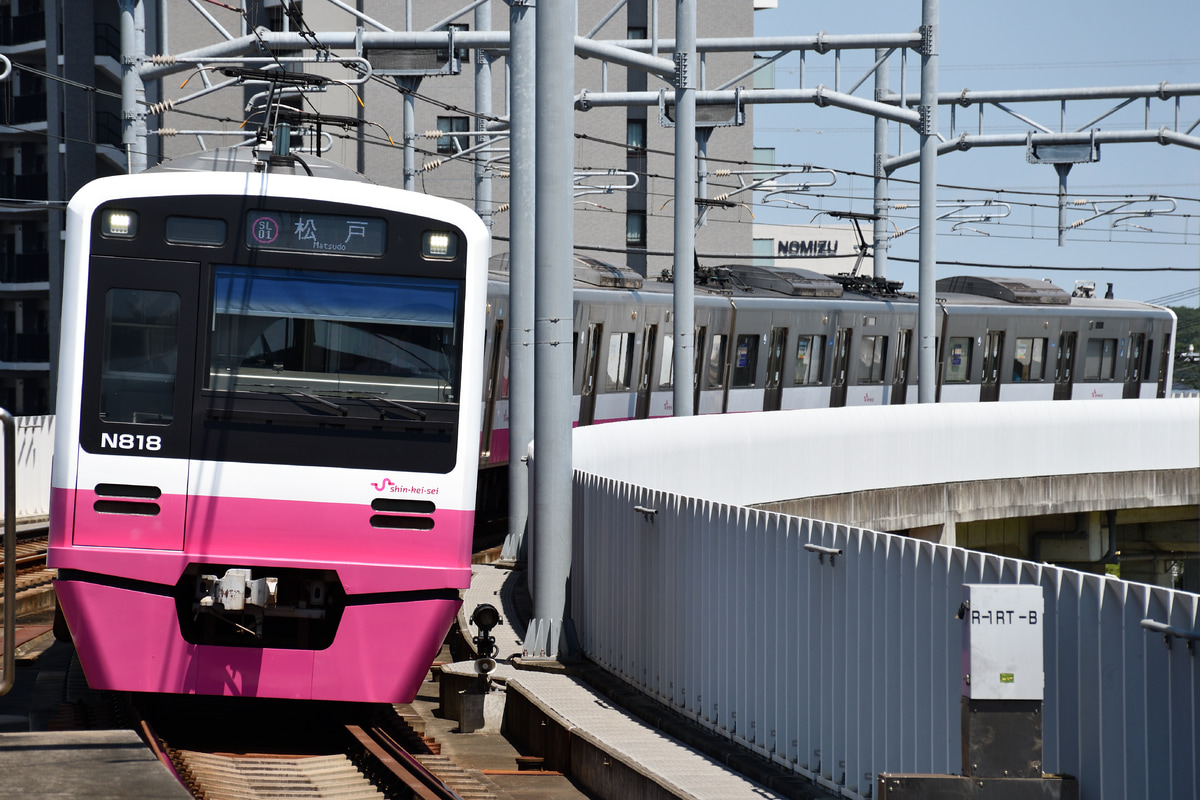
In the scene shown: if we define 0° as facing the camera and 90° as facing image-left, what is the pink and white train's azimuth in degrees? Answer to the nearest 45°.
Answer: approximately 0°

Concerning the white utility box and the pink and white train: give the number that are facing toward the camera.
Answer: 2

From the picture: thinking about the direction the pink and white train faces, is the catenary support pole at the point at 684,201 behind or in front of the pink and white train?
behind

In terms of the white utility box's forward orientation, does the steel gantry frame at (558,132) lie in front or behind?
behind

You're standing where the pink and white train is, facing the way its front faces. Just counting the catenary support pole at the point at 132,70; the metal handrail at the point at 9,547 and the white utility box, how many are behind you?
1

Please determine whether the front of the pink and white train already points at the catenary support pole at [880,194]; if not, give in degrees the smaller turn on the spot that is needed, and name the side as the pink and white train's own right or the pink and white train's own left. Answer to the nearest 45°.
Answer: approximately 135° to the pink and white train's own left

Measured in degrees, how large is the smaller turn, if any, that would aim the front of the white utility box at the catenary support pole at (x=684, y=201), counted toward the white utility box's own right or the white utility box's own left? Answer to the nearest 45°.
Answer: approximately 180°

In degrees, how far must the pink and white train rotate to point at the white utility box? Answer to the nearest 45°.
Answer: approximately 45° to its left

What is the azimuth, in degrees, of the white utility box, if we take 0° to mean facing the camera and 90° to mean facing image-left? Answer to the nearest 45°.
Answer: approximately 0°
